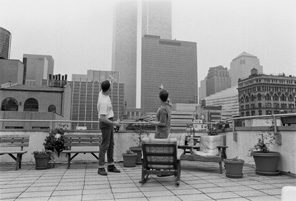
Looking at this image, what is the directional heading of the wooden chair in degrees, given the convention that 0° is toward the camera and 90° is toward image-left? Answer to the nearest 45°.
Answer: approximately 180°

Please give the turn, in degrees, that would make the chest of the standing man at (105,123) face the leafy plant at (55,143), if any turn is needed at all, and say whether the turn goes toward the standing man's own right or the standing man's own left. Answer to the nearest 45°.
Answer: approximately 135° to the standing man's own left

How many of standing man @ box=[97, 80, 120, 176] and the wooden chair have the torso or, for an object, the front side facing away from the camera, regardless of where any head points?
1

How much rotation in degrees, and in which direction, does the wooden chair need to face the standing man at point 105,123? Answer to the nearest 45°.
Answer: approximately 45° to its left

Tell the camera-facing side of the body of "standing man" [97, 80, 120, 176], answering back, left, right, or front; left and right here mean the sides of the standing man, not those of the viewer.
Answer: right

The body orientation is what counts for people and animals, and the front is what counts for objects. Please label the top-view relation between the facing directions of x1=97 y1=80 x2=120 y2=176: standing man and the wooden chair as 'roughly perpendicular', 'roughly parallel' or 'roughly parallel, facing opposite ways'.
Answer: roughly perpendicular

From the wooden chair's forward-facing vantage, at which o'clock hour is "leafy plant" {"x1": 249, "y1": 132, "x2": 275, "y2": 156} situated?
The leafy plant is roughly at 2 o'clock from the wooden chair.

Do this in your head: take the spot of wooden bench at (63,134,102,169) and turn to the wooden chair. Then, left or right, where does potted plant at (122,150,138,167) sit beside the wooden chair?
left
